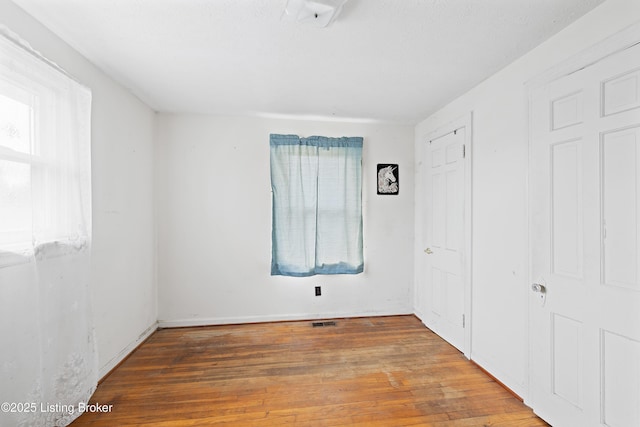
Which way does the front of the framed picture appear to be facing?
toward the camera

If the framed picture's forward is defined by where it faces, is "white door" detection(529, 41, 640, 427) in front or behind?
in front

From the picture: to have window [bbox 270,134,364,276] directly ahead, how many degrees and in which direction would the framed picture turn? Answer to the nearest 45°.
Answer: approximately 45° to its right

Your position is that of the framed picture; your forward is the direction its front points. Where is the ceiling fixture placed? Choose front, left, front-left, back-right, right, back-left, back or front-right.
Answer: front

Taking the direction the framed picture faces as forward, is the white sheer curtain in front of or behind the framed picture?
in front

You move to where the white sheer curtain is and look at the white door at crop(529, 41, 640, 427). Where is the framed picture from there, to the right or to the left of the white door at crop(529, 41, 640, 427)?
left

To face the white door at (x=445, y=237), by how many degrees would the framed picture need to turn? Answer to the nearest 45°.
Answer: approximately 45° to its left

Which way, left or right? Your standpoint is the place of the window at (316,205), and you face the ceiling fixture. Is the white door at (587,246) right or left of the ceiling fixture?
left

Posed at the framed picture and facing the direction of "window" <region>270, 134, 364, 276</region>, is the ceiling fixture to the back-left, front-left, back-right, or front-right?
front-left
